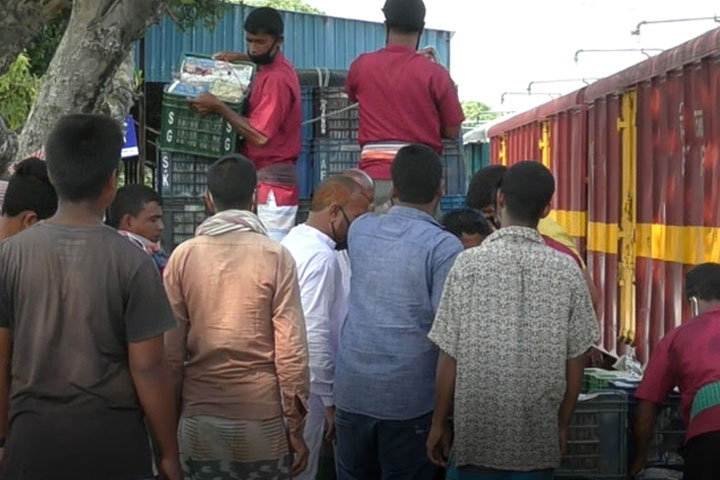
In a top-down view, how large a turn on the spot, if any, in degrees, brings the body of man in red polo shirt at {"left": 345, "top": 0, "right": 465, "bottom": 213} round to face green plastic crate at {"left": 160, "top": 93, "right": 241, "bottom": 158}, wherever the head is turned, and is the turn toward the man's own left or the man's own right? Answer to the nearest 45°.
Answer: approximately 90° to the man's own left

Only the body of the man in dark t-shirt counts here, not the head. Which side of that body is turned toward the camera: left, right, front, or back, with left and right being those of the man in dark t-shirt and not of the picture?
back

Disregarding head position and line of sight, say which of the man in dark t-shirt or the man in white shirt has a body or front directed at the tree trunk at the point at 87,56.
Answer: the man in dark t-shirt

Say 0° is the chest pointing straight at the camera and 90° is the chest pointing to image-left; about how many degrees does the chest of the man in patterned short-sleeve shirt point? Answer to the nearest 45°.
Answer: approximately 180°

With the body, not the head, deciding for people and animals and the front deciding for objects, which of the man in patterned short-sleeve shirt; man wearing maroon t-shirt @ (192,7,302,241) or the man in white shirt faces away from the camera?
the man in patterned short-sleeve shirt

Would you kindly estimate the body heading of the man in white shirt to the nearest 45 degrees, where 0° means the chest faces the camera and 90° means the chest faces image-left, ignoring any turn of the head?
approximately 270°

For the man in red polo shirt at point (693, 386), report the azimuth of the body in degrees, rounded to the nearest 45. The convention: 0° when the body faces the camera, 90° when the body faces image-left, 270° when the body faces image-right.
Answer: approximately 135°

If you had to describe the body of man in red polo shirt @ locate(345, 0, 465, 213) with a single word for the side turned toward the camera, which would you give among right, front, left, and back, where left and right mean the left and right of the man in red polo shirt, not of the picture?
back

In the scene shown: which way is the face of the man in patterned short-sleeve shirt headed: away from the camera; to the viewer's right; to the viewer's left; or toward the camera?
away from the camera

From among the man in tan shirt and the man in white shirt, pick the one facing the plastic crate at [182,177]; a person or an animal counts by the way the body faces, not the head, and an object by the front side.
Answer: the man in tan shirt

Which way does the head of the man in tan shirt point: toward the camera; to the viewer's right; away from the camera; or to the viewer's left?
away from the camera

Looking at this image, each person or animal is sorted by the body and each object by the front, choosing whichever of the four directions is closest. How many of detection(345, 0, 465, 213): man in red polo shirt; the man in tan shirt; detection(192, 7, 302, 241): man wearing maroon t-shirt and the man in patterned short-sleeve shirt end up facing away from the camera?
3

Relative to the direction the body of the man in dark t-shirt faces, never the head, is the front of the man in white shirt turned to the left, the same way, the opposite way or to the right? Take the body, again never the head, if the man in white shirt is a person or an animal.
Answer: to the right

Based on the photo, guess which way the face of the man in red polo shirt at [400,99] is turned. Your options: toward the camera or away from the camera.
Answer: away from the camera
